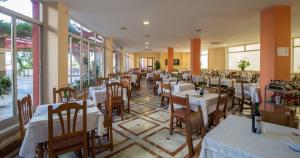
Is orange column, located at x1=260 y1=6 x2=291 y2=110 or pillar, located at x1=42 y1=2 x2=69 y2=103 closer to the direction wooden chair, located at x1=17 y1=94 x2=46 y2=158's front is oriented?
the orange column

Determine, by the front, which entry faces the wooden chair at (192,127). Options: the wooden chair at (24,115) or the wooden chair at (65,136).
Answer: the wooden chair at (24,115)

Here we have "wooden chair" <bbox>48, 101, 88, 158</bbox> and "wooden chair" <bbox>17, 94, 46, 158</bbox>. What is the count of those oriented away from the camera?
1

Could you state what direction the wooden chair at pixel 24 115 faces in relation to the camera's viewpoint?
facing the viewer and to the right of the viewer

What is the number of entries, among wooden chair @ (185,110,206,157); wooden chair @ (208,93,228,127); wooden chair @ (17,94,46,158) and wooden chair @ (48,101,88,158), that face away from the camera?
1

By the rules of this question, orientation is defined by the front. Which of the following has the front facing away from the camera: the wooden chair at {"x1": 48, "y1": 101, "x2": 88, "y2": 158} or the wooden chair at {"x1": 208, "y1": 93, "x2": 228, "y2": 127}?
the wooden chair at {"x1": 48, "y1": 101, "x2": 88, "y2": 158}

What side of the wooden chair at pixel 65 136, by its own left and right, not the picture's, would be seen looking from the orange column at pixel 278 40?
right

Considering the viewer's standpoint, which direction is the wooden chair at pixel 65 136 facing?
facing away from the viewer

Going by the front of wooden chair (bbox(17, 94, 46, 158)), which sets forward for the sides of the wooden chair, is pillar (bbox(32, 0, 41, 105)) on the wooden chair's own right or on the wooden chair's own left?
on the wooden chair's own left
